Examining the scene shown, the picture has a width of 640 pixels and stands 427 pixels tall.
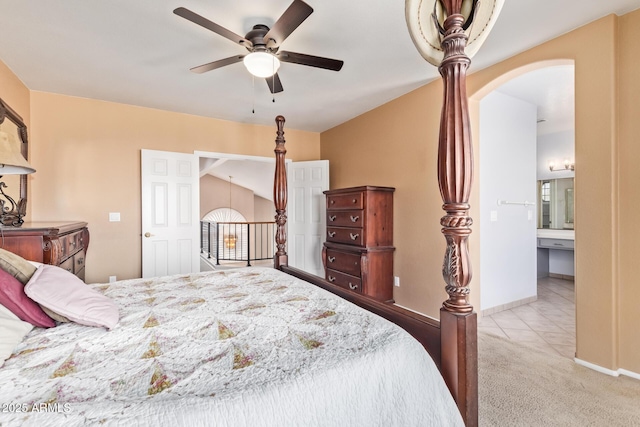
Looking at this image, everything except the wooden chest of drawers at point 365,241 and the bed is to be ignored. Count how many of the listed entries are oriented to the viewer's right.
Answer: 1

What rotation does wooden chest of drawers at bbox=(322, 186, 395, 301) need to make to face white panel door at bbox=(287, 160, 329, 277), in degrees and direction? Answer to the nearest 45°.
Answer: approximately 90° to its right

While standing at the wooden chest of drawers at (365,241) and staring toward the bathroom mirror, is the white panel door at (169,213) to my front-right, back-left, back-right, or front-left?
back-left

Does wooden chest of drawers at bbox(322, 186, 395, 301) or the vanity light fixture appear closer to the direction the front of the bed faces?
the vanity light fixture

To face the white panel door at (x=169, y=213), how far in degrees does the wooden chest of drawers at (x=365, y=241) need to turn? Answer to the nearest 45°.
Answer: approximately 45° to its right

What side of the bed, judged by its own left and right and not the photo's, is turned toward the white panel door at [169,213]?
left

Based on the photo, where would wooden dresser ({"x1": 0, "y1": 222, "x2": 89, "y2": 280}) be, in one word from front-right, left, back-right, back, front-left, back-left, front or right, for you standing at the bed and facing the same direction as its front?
back-left

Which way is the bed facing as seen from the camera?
to the viewer's right

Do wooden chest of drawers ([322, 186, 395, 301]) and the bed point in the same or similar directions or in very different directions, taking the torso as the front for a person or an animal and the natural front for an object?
very different directions

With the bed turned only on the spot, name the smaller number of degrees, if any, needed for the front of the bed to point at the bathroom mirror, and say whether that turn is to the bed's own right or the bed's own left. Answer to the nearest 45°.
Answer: approximately 45° to the bed's own left

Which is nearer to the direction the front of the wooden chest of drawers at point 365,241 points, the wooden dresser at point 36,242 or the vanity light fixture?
the wooden dresser

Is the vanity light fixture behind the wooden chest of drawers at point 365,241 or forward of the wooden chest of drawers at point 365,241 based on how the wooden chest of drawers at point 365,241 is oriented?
behind
